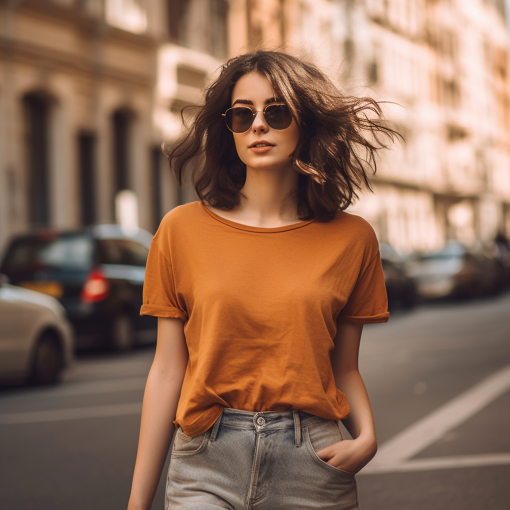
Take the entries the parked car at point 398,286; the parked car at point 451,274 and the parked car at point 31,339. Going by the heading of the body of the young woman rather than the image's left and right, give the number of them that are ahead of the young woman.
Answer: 0

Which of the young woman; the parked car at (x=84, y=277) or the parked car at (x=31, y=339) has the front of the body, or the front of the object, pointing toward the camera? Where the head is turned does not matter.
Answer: the young woman

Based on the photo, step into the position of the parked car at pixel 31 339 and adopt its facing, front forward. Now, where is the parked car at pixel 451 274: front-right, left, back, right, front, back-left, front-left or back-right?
front

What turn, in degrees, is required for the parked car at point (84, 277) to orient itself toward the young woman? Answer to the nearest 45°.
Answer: approximately 135° to its right

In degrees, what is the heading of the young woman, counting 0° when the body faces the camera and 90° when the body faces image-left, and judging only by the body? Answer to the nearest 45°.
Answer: approximately 0°

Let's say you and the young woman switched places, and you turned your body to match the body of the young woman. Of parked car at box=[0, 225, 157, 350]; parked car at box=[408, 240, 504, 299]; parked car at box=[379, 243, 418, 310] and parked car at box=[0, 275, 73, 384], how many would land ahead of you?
0

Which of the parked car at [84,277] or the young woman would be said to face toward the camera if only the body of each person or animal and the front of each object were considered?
the young woman

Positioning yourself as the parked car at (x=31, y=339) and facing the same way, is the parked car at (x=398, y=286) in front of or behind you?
in front

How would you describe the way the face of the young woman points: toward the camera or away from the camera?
toward the camera

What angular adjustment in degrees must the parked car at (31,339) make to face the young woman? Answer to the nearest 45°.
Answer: approximately 135° to its right

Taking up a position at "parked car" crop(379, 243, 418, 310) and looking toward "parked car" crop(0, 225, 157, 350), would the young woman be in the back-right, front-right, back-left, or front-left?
front-left

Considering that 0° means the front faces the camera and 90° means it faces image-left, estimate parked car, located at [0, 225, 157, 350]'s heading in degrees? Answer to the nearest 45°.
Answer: approximately 225°

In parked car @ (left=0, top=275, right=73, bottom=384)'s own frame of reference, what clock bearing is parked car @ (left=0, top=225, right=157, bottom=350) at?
parked car @ (left=0, top=225, right=157, bottom=350) is roughly at 11 o'clock from parked car @ (left=0, top=275, right=73, bottom=384).

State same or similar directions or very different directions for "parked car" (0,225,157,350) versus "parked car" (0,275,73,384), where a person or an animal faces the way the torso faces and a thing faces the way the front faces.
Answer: same or similar directions

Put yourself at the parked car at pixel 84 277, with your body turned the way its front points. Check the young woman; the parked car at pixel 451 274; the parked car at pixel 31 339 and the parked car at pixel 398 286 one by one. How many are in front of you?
2

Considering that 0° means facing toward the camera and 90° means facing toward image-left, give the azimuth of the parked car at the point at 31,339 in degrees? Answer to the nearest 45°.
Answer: approximately 225°

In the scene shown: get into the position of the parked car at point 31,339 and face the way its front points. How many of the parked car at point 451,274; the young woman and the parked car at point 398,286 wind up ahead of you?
2

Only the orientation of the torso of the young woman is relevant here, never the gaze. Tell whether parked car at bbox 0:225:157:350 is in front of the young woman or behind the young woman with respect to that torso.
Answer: behind
